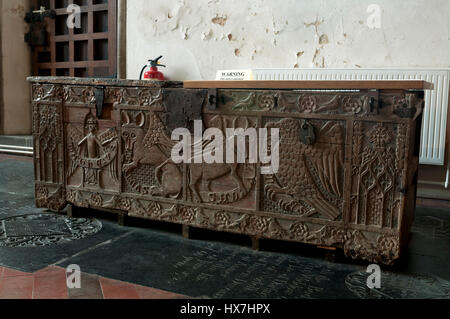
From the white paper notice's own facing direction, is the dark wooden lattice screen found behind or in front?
behind
